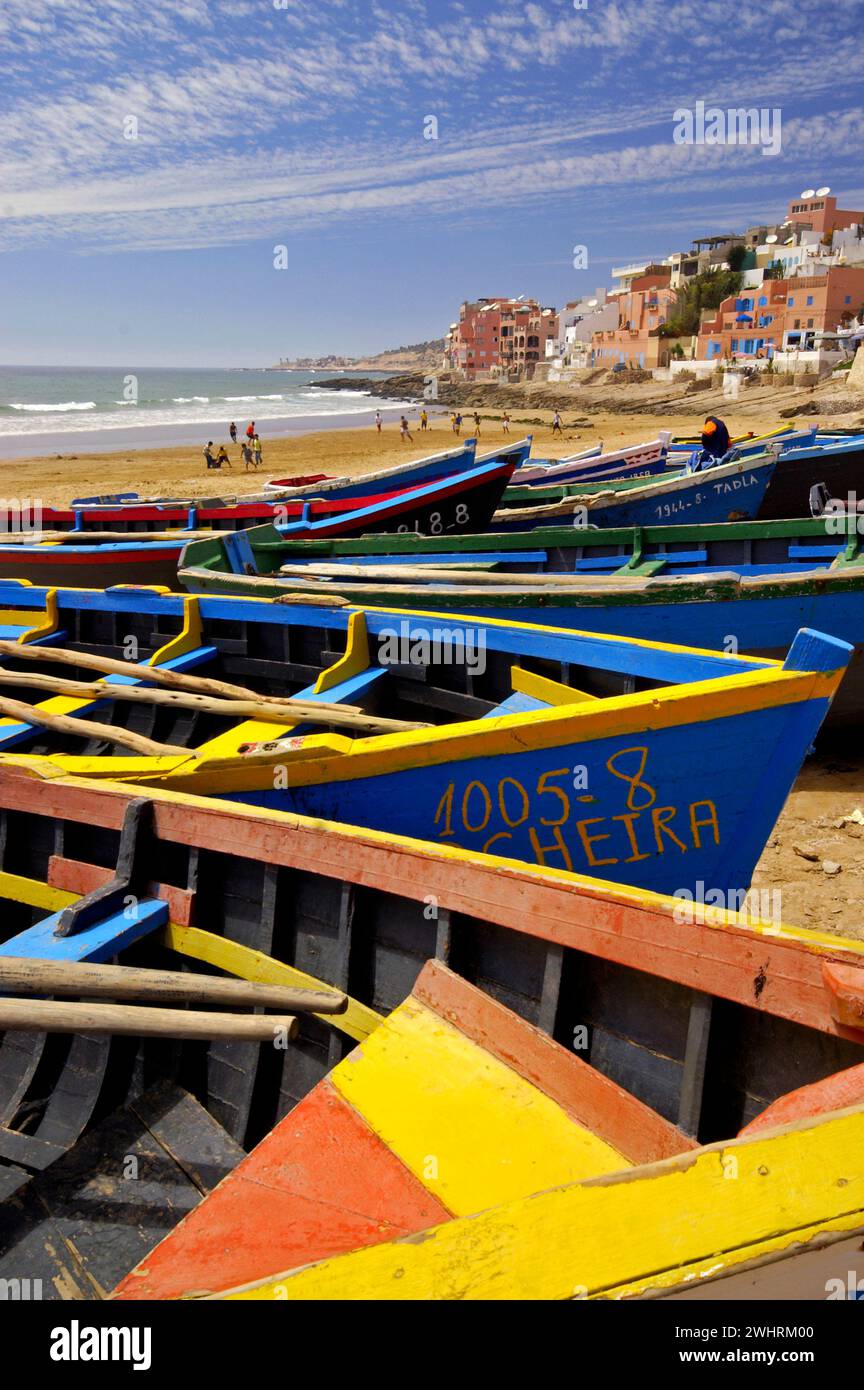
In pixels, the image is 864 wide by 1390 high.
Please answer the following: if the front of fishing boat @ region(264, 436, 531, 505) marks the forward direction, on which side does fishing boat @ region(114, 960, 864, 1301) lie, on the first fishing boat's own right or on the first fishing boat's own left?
on the first fishing boat's own right

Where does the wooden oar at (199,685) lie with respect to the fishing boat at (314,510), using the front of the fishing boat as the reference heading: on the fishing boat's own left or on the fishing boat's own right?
on the fishing boat's own right

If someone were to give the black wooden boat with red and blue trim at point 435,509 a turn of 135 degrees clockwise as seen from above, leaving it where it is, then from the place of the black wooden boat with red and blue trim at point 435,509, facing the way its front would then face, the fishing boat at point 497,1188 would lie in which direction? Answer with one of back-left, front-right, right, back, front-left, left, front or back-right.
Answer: front-left

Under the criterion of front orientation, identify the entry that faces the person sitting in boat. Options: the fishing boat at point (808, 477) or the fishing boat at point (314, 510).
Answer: the fishing boat at point (314, 510)

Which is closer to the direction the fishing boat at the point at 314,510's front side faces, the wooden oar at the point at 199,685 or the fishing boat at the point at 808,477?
the fishing boat

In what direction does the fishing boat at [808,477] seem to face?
to the viewer's right

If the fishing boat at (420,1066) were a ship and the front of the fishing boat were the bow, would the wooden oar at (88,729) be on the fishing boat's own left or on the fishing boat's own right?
on the fishing boat's own left

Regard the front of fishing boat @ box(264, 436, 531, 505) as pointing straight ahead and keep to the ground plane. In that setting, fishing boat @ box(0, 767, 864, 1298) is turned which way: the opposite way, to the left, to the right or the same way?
the same way

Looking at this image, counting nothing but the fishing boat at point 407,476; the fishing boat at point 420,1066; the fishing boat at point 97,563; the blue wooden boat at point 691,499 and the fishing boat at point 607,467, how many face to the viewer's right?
5

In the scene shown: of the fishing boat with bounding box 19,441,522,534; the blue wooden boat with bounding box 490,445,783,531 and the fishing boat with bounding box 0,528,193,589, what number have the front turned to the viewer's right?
3

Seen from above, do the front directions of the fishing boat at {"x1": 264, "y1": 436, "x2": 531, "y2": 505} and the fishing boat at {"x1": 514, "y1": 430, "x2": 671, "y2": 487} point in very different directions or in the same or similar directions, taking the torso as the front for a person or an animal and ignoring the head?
same or similar directions

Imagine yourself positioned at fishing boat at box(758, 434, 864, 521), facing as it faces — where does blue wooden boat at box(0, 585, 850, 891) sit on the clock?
The blue wooden boat is roughly at 3 o'clock from the fishing boat.

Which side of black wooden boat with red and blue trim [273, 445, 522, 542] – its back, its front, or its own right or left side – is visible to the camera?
right

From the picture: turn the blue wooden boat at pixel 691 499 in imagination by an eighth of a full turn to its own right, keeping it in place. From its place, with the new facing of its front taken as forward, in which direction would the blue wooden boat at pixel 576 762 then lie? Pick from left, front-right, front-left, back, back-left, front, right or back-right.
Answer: front-right

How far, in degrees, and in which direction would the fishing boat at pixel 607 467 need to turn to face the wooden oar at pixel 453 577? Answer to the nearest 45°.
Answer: approximately 90° to its right

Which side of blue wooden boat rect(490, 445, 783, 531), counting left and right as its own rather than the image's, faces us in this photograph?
right

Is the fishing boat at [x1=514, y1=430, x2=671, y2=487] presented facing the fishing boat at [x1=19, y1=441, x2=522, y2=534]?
no

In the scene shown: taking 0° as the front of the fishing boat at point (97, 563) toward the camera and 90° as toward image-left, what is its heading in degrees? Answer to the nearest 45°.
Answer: approximately 270°

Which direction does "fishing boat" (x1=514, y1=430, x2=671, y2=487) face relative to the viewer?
to the viewer's right

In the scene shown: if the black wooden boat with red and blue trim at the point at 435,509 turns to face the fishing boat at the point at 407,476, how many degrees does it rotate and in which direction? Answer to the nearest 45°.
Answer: approximately 90° to its left

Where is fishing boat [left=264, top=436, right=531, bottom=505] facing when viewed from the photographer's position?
facing to the right of the viewer

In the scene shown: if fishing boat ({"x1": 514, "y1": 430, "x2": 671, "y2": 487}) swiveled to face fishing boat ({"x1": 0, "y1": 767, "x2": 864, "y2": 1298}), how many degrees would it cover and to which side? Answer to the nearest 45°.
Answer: approximately 90° to its right
